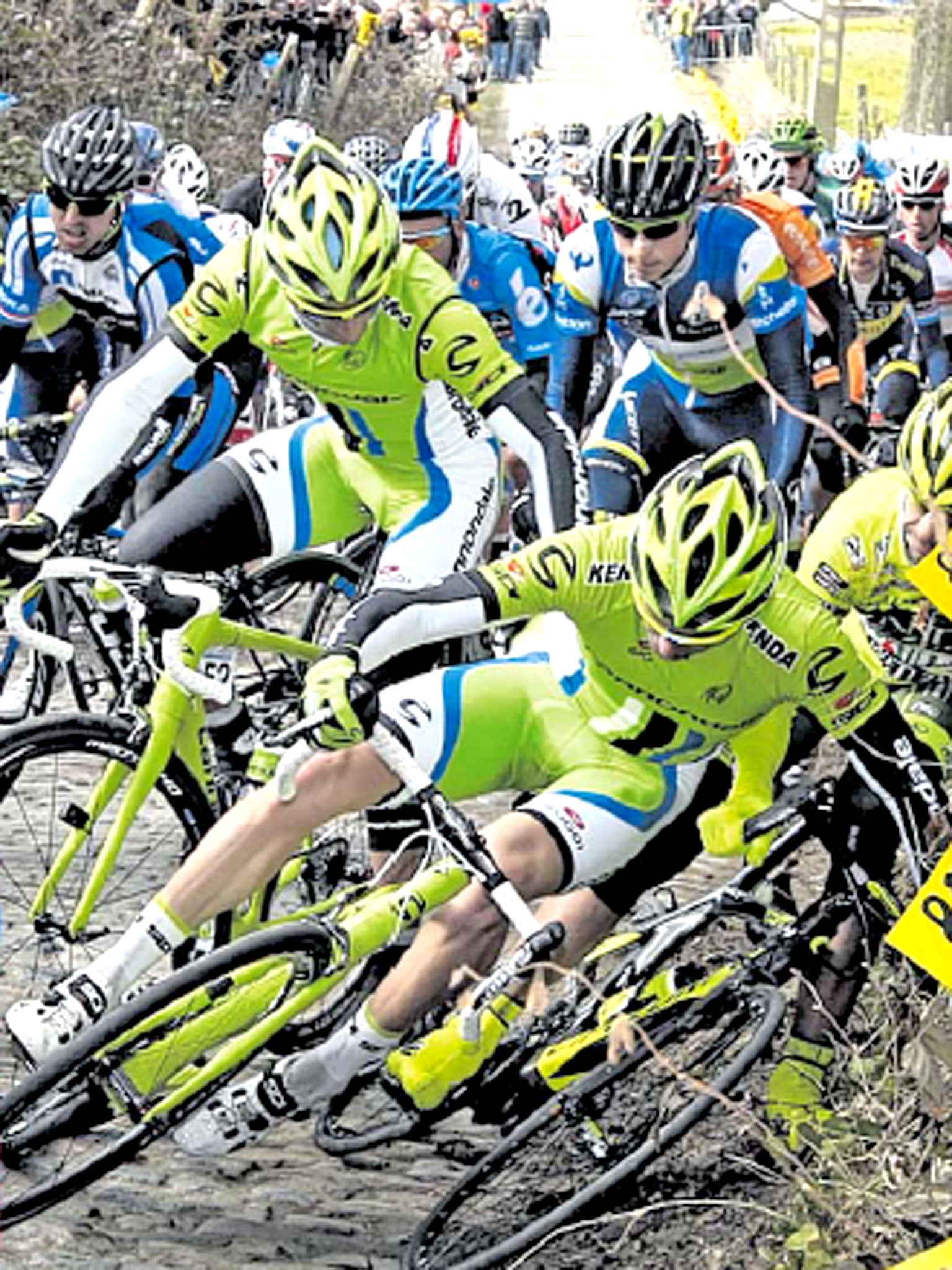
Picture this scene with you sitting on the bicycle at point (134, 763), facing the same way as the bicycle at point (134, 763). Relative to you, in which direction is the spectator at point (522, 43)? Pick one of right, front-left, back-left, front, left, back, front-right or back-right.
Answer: back-right

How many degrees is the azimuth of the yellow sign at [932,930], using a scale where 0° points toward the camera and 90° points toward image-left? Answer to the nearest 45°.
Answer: approximately 0°

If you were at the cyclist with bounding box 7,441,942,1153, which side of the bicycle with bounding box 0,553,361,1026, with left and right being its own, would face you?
left

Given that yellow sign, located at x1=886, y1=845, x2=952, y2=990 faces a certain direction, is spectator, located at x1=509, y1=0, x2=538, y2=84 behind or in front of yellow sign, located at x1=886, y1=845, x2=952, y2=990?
behind

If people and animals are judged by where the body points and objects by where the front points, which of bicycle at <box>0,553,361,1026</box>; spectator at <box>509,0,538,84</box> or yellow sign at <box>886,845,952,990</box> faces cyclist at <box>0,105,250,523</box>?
the spectator

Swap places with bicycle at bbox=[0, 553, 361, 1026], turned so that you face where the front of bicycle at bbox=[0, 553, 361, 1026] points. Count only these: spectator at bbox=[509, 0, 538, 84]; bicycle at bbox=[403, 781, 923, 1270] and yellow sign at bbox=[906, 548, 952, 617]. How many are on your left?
2

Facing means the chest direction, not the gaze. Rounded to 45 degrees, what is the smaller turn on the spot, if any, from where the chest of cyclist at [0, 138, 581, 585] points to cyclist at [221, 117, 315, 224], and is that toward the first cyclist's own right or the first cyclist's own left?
approximately 180°

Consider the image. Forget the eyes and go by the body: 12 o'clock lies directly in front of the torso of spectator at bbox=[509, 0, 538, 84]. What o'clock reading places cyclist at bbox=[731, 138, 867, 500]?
The cyclist is roughly at 12 o'clock from the spectator.

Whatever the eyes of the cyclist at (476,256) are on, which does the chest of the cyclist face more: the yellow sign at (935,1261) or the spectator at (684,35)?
the yellow sign

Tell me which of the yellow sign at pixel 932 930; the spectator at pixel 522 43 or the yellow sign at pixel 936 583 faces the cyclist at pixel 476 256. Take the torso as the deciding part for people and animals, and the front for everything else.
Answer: the spectator
